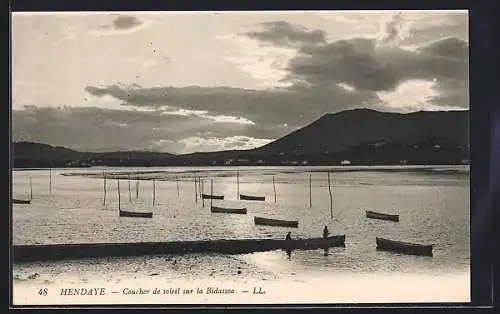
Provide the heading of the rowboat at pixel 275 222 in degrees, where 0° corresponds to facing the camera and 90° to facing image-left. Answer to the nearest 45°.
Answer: approximately 90°
